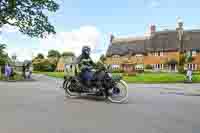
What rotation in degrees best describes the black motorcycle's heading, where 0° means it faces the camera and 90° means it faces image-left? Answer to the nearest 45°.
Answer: approximately 315°

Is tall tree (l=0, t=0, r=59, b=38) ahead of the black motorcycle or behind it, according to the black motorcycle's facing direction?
behind
